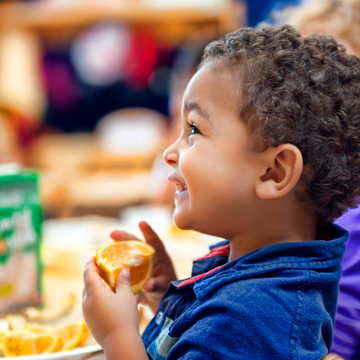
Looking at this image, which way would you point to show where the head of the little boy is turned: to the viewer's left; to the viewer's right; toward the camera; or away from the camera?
to the viewer's left

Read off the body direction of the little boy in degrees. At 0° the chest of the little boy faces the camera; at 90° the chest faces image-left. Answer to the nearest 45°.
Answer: approximately 90°
